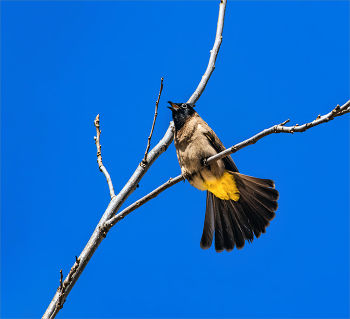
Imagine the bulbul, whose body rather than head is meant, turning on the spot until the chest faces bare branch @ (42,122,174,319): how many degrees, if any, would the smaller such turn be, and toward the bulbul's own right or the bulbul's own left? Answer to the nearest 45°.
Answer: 0° — it already faces it

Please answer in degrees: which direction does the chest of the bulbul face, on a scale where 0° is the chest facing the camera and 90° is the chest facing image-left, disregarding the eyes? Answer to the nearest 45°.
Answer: approximately 45°
